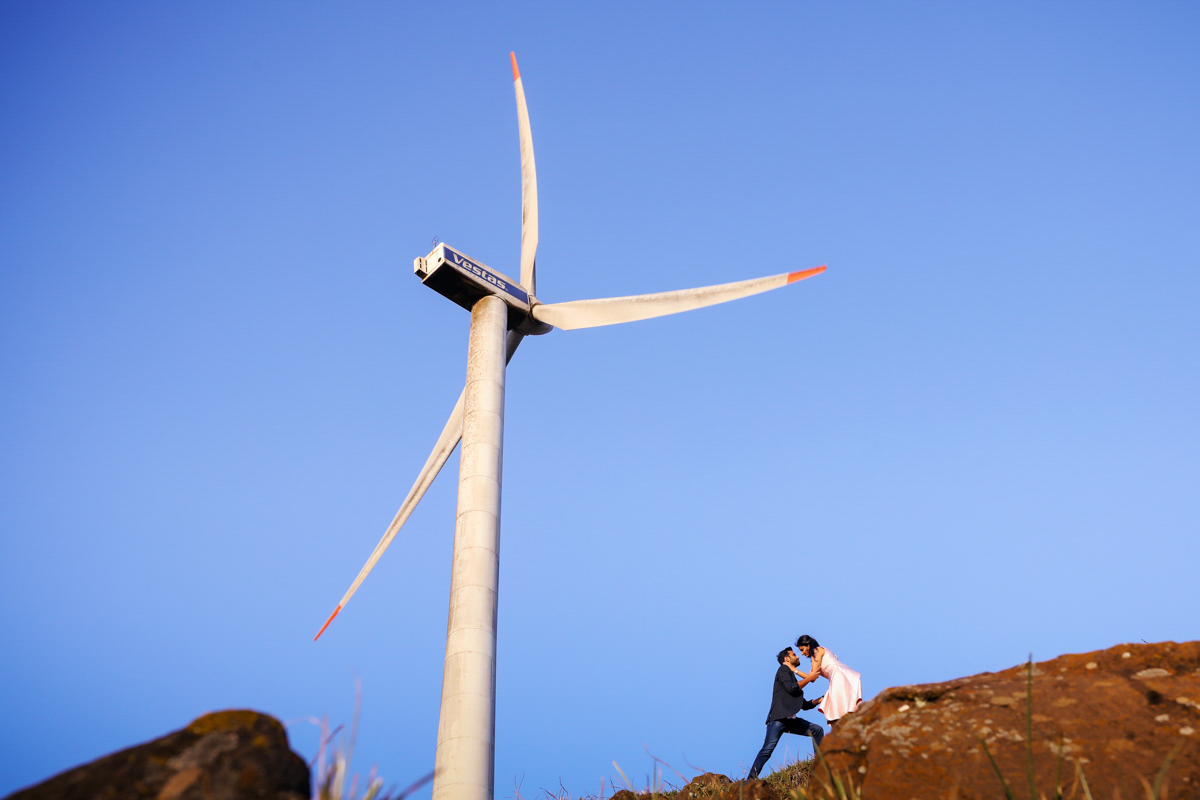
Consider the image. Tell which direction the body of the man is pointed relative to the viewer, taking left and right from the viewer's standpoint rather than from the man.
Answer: facing to the right of the viewer

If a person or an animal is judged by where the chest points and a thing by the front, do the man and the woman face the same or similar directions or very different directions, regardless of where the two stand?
very different directions

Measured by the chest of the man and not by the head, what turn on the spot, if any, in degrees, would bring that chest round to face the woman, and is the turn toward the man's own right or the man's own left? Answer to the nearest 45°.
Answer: approximately 45° to the man's own right

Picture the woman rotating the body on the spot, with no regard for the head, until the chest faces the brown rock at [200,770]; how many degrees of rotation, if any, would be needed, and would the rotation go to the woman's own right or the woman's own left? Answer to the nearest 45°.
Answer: approximately 90° to the woman's own left

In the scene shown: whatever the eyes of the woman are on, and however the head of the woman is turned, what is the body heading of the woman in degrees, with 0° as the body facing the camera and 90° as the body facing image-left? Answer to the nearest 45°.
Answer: approximately 90°

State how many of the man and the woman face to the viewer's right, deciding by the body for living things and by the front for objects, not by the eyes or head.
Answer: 1

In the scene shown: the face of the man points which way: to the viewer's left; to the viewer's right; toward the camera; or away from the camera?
to the viewer's right

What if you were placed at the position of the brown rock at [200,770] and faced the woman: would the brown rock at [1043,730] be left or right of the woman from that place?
right

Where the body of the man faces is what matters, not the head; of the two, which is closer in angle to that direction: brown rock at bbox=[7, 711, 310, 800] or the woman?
the woman
